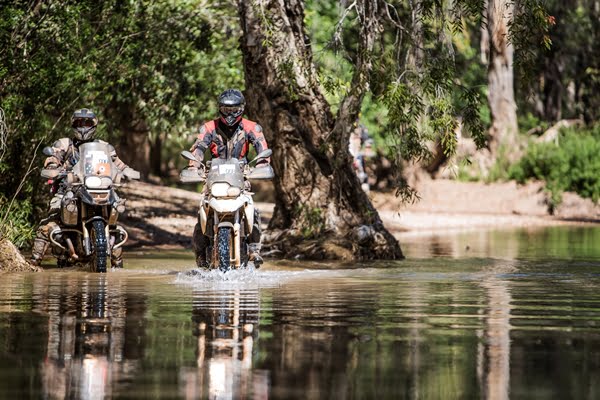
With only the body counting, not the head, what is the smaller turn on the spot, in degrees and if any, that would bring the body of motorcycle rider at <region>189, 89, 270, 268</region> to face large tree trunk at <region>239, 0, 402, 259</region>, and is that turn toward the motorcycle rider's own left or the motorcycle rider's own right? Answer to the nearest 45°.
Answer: approximately 180°

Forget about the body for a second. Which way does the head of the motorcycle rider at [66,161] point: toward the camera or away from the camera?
toward the camera

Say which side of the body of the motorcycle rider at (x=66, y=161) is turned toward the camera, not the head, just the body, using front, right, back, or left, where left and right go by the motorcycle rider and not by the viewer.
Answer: front

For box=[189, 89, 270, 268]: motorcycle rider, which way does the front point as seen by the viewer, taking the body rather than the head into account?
toward the camera

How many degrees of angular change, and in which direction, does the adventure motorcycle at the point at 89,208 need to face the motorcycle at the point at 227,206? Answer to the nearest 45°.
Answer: approximately 45° to its left

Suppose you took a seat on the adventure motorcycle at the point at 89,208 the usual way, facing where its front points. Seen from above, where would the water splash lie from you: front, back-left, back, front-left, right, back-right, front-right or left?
front-left

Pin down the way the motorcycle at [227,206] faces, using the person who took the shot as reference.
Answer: facing the viewer

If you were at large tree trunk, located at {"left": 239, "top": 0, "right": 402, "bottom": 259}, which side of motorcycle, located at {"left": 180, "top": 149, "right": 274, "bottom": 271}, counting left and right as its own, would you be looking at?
back

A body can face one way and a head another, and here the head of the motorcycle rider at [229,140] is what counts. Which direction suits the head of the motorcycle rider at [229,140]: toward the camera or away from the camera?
toward the camera

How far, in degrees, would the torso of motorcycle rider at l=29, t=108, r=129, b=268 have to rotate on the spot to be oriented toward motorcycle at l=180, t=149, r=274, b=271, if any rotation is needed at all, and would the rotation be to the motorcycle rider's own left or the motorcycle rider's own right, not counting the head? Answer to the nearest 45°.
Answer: approximately 45° to the motorcycle rider's own left

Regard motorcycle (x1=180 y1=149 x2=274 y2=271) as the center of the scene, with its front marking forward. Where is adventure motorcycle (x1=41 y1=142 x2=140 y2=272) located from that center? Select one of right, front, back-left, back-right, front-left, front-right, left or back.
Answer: back-right

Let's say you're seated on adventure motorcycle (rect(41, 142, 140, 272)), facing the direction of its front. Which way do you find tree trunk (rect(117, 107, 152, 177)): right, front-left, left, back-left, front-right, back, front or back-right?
back
